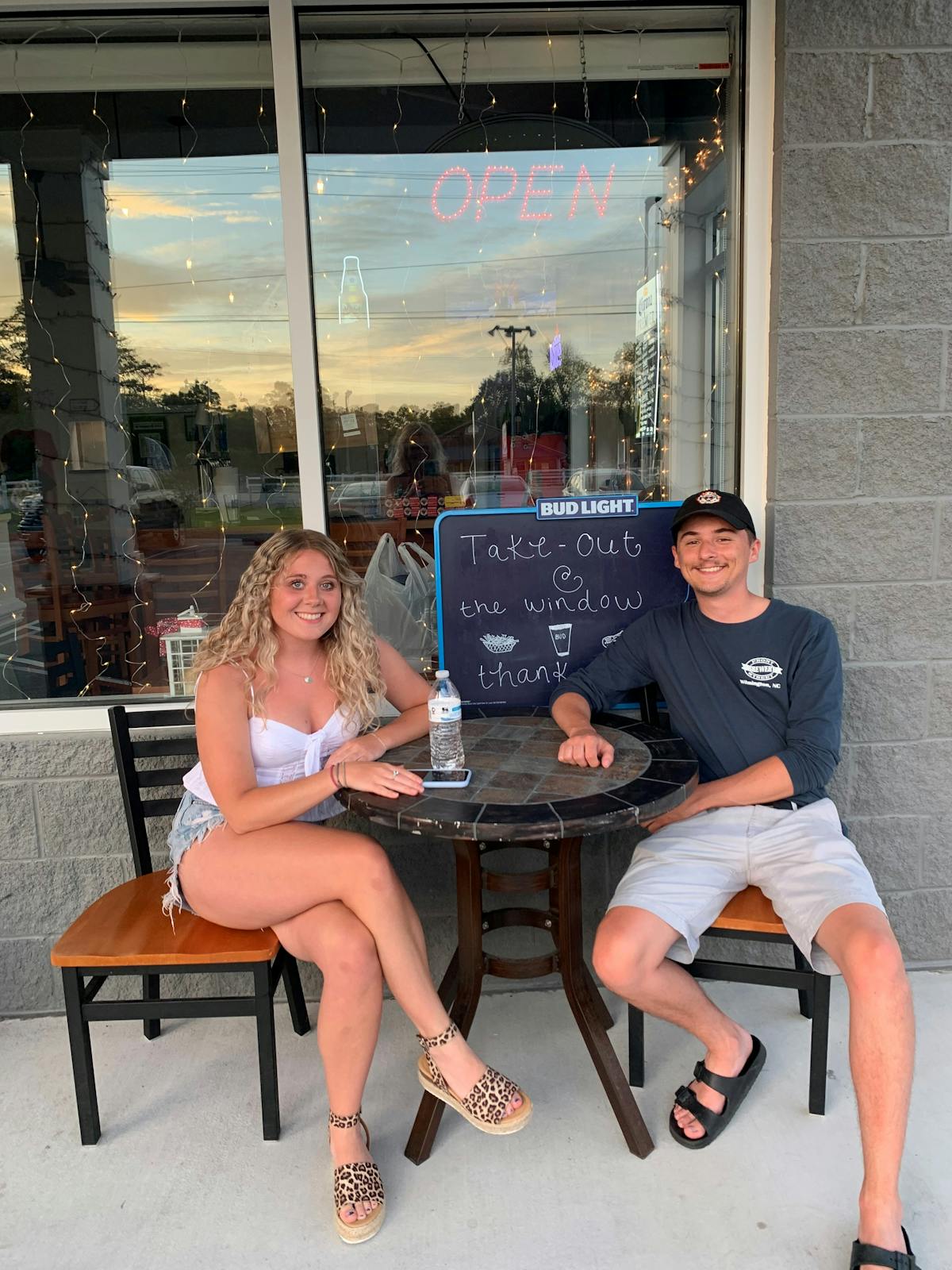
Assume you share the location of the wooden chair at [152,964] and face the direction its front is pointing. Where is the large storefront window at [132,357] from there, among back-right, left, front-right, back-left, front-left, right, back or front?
back

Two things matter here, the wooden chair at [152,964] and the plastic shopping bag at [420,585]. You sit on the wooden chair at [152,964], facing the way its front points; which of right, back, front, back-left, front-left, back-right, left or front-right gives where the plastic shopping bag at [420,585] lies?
back-left

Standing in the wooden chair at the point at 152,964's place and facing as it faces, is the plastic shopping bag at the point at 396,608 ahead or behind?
behind

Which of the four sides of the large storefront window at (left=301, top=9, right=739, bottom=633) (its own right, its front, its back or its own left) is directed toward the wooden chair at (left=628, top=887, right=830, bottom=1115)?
front

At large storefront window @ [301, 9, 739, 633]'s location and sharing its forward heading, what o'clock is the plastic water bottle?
The plastic water bottle is roughly at 12 o'clock from the large storefront window.

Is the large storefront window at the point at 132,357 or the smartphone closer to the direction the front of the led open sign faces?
the smartphone

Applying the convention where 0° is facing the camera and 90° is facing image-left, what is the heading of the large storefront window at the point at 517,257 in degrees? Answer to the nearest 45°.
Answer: approximately 0°

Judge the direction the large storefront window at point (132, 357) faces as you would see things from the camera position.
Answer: facing the viewer

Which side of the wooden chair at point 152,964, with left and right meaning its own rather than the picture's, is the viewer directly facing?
front

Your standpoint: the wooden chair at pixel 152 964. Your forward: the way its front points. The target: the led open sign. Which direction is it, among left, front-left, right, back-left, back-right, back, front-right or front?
back-left

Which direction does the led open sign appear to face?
toward the camera
